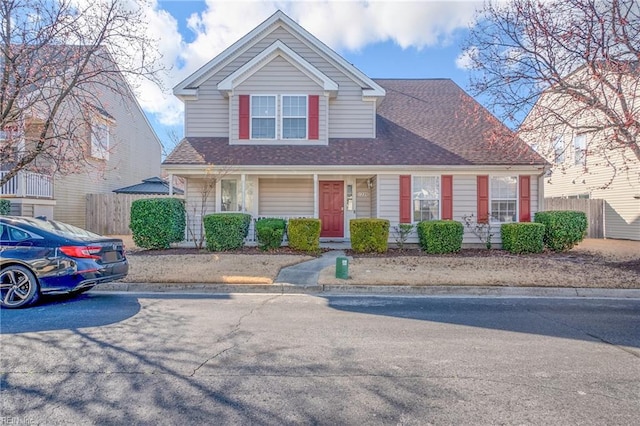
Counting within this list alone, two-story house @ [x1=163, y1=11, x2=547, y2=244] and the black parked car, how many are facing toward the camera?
1

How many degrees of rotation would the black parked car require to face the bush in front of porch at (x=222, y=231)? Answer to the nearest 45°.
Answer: approximately 90° to its right

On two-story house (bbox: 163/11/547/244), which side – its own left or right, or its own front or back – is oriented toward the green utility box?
front

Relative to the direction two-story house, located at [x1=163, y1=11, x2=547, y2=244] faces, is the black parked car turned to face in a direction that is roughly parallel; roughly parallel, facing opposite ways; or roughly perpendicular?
roughly perpendicular

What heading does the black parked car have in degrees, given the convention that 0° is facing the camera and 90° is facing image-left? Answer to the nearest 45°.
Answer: approximately 135°

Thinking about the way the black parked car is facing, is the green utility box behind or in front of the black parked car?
behind

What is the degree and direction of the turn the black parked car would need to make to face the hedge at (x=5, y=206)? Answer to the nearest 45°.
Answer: approximately 45° to its right

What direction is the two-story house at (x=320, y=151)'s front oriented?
toward the camera

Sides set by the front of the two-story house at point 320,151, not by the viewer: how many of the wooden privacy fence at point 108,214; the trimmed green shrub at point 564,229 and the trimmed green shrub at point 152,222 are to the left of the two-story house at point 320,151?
1

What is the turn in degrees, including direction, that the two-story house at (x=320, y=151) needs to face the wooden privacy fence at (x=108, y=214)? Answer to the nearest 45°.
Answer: approximately 90° to its right

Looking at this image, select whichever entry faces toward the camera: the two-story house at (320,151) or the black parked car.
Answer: the two-story house

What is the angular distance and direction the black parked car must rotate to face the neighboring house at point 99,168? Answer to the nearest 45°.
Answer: approximately 45° to its right

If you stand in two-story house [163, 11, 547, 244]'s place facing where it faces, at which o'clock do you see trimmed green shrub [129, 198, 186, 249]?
The trimmed green shrub is roughly at 2 o'clock from the two-story house.

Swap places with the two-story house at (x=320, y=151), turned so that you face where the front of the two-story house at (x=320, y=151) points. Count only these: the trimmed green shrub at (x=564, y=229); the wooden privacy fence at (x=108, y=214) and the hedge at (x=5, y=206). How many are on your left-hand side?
1

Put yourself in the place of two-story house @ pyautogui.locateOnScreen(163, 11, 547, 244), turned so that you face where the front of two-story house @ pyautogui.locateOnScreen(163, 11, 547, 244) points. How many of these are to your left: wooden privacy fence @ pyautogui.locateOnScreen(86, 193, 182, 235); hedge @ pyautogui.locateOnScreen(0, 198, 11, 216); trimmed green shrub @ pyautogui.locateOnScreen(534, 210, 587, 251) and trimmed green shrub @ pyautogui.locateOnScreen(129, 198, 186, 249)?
1

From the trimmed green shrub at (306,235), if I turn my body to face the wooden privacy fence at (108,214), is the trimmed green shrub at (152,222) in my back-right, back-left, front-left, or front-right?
front-left
